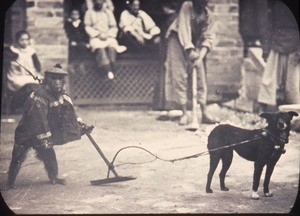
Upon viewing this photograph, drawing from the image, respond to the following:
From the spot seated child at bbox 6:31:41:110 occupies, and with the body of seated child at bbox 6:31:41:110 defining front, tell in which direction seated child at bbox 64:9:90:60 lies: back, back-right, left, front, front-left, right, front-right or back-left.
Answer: left

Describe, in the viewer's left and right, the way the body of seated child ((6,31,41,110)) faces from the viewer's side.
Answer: facing the viewer and to the right of the viewer

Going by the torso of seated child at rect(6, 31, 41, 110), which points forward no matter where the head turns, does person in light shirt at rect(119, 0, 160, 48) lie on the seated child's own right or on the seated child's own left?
on the seated child's own left

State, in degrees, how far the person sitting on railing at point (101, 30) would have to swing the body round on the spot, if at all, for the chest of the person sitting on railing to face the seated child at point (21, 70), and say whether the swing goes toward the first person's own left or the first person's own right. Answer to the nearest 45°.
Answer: approximately 45° to the first person's own right

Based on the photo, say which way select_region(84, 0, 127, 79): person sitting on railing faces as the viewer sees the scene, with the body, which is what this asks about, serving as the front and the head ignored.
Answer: toward the camera

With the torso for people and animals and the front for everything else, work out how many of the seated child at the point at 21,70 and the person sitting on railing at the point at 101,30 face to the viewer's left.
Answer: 0

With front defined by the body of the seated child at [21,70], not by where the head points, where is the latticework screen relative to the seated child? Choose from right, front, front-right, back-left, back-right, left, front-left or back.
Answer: left

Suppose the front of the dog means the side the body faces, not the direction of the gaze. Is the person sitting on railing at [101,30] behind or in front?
behind

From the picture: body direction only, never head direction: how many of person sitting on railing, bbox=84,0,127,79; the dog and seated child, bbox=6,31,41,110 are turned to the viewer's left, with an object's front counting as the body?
0

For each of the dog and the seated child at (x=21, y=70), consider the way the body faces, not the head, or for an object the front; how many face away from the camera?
0

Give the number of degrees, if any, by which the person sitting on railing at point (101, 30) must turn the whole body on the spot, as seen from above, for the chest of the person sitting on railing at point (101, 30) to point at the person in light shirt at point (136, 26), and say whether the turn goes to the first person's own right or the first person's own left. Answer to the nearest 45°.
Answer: approximately 45° to the first person's own left

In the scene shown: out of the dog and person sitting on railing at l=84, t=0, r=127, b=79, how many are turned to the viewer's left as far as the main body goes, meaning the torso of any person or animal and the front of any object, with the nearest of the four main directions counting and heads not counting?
0
